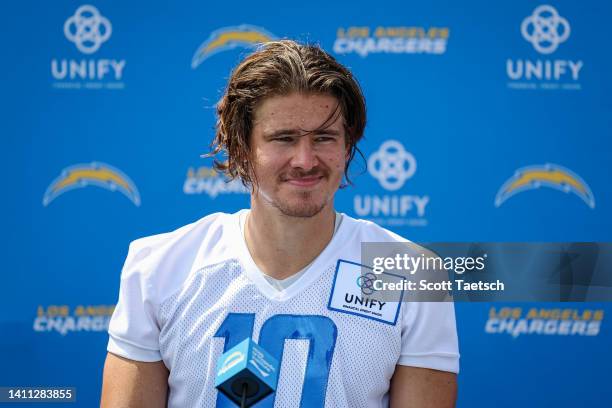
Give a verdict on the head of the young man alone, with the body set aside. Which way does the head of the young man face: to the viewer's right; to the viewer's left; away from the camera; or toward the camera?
toward the camera

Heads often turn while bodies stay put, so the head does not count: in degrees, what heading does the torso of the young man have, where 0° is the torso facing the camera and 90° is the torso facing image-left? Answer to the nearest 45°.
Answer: approximately 0°

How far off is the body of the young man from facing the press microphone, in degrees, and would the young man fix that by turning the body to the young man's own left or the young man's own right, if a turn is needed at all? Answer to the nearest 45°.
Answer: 0° — they already face it
